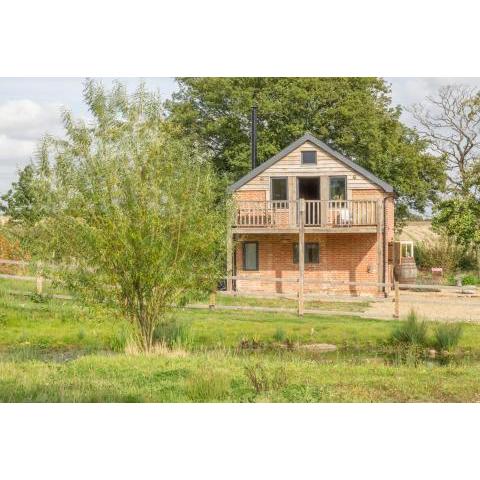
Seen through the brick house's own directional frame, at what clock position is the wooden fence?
The wooden fence is roughly at 12 o'clock from the brick house.

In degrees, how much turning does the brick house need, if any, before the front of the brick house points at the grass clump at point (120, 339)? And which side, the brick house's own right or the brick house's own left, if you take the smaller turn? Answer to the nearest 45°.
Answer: approximately 45° to the brick house's own right

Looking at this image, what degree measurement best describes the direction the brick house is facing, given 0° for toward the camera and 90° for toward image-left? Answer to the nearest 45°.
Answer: approximately 0°

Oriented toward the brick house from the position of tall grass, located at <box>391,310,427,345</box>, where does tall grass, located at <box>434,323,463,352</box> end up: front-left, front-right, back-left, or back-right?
back-right

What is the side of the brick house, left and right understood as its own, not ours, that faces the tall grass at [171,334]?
front

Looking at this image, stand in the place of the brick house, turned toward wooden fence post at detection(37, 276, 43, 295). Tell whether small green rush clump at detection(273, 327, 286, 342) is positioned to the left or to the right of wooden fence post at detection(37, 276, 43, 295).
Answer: left

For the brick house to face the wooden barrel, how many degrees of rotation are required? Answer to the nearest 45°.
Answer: approximately 45° to its left

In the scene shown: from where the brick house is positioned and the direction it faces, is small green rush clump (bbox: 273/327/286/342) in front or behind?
in front
